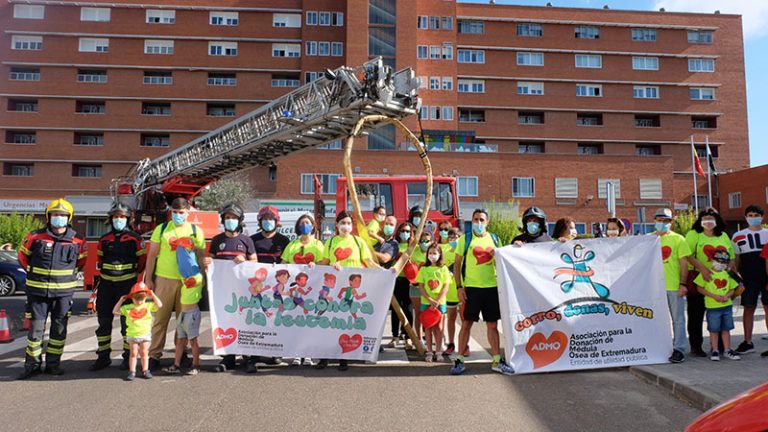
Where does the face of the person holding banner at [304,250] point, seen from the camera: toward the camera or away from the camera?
toward the camera

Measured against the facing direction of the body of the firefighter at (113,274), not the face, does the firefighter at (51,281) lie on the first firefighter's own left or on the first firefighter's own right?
on the first firefighter's own right

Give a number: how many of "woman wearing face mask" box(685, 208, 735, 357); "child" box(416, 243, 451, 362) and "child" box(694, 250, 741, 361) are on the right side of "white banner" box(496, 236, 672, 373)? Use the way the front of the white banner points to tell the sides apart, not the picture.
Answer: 1

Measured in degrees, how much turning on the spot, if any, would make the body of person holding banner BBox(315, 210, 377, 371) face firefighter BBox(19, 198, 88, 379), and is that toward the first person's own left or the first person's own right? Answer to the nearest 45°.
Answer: approximately 90° to the first person's own right

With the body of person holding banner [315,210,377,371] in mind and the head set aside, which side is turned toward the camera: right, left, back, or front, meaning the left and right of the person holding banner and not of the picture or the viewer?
front

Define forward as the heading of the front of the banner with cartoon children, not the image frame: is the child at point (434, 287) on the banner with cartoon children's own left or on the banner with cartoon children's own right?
on the banner with cartoon children's own left

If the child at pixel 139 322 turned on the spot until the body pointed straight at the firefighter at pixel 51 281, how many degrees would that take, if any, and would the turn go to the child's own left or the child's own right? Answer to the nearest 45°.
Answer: approximately 135° to the child's own right

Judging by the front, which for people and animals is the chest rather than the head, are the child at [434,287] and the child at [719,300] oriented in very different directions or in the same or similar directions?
same or similar directions

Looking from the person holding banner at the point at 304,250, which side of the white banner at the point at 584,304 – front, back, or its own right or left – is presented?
right

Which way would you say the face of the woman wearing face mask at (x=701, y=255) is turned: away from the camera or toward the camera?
toward the camera

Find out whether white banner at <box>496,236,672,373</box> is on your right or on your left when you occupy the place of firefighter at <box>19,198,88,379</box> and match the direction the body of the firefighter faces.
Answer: on your left

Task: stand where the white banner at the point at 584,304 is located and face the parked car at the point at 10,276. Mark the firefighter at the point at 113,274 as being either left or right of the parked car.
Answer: left

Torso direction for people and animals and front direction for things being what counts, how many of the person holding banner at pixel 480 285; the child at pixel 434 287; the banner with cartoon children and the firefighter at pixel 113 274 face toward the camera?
4

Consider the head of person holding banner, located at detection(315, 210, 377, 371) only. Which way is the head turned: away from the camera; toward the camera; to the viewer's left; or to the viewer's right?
toward the camera

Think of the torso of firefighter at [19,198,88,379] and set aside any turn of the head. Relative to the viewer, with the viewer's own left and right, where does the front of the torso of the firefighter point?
facing the viewer

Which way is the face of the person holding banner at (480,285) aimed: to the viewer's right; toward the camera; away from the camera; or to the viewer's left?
toward the camera

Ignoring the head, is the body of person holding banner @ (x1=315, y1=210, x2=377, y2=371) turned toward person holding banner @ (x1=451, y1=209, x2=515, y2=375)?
no

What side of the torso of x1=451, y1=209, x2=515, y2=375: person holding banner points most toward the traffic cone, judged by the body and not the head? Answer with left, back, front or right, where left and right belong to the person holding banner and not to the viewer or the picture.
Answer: right

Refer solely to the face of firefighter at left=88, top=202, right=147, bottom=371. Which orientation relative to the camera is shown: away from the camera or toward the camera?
toward the camera

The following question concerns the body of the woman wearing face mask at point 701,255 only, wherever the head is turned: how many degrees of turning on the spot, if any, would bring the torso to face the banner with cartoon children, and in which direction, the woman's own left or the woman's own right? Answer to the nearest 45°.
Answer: approximately 45° to the woman's own right

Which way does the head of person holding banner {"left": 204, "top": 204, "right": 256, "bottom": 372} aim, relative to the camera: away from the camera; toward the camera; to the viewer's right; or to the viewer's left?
toward the camera

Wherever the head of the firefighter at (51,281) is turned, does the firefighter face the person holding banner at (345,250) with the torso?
no
